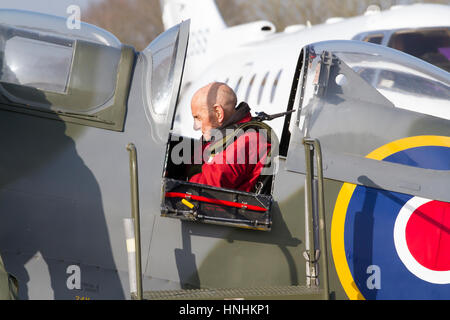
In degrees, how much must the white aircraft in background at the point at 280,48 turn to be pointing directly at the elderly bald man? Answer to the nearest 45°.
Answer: approximately 45° to its right

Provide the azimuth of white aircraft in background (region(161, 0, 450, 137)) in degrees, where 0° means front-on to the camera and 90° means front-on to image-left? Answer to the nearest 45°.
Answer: approximately 315°
